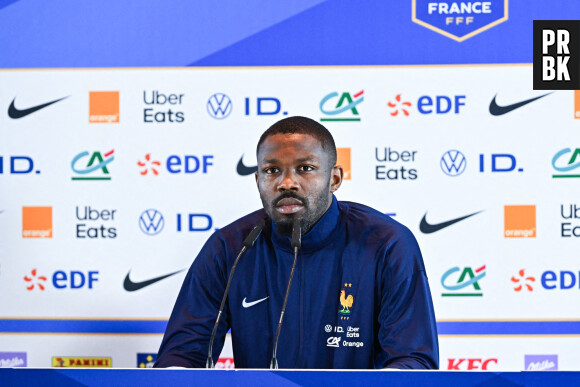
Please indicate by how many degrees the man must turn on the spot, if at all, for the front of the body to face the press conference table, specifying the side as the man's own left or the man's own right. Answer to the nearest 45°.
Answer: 0° — they already face it

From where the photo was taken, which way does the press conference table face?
toward the camera

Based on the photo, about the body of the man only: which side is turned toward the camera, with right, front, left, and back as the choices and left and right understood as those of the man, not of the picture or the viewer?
front

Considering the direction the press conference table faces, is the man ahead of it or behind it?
behind
